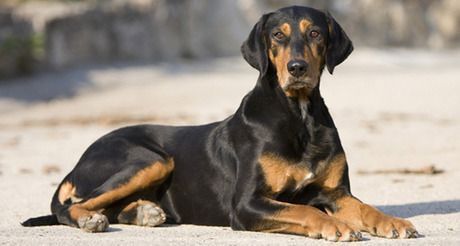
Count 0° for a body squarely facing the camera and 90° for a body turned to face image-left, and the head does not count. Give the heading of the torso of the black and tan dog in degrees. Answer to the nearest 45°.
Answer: approximately 315°

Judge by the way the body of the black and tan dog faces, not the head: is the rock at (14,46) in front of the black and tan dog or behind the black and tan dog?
behind
